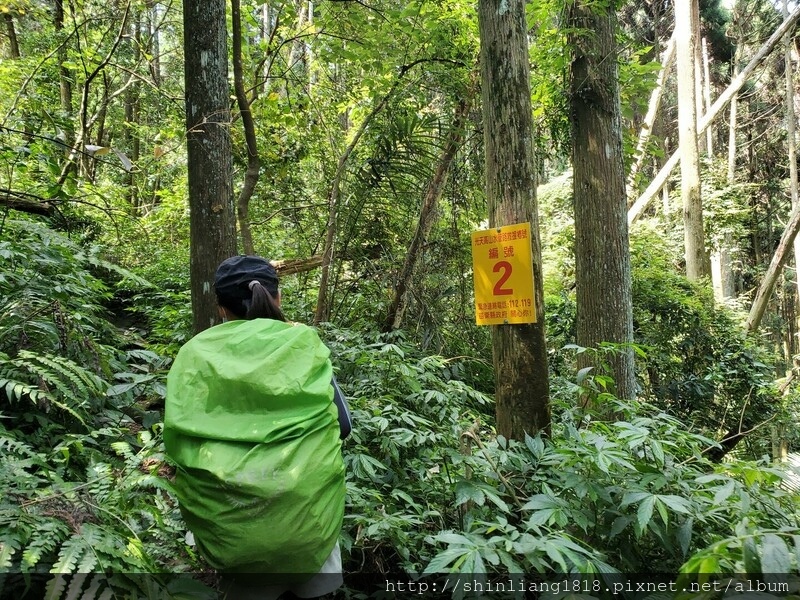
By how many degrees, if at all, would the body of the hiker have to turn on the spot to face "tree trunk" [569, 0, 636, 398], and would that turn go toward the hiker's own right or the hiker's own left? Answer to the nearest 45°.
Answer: approximately 45° to the hiker's own right

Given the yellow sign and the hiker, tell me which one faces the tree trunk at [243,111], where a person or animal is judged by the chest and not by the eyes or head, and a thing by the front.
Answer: the hiker

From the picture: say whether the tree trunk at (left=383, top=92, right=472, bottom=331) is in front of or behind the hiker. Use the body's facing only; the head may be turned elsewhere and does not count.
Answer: in front

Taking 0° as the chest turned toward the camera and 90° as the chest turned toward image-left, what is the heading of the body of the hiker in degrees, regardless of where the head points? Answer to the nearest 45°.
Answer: approximately 180°

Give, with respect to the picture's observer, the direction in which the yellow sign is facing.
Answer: facing the viewer

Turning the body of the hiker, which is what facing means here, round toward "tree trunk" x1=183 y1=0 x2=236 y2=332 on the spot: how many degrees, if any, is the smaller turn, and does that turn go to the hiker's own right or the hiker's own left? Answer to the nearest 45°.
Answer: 0° — they already face it

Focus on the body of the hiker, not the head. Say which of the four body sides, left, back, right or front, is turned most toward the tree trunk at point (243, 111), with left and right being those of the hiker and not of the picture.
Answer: front

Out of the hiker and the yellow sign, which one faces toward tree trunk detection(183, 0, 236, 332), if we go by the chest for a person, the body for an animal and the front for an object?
the hiker

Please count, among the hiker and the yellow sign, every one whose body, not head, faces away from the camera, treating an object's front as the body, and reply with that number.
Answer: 1

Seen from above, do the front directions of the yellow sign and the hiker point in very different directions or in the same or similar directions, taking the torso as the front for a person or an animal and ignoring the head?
very different directions
